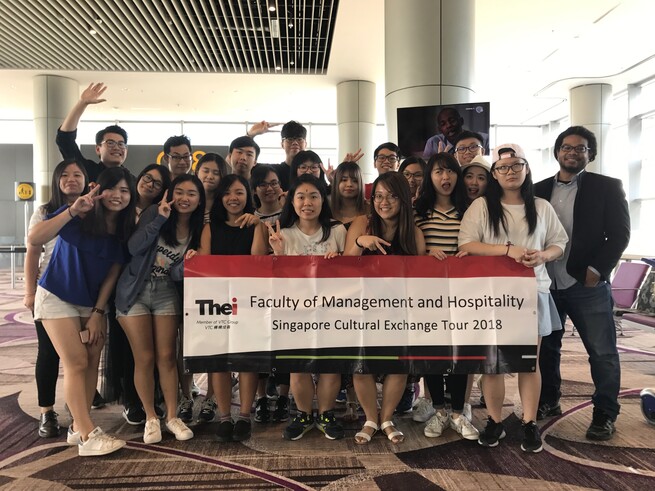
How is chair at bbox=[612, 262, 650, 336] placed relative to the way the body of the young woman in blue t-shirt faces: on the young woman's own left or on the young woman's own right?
on the young woman's own left

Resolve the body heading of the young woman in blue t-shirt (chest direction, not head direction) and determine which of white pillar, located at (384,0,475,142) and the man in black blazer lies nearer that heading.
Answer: the man in black blazer

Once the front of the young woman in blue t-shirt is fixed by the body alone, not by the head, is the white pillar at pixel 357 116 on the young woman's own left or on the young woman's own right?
on the young woman's own left

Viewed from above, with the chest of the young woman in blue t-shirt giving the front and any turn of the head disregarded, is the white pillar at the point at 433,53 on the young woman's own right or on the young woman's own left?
on the young woman's own left

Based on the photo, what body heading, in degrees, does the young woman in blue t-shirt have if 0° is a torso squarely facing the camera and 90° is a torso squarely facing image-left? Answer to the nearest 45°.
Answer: approximately 315°

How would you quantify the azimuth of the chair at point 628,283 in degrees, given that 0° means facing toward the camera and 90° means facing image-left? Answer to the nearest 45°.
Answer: approximately 45°

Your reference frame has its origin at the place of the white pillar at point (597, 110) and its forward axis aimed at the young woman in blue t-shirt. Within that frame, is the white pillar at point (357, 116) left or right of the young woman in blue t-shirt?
right

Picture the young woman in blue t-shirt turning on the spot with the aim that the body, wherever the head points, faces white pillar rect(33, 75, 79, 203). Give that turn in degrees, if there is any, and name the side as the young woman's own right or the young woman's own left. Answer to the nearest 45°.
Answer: approximately 135° to the young woman's own left

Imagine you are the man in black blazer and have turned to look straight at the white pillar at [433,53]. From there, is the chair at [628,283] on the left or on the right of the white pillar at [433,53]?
right

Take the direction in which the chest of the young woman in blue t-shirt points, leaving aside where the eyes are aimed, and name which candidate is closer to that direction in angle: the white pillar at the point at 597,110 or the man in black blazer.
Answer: the man in black blazer
